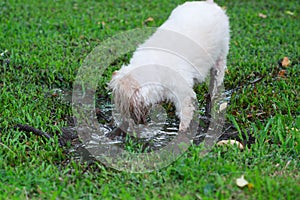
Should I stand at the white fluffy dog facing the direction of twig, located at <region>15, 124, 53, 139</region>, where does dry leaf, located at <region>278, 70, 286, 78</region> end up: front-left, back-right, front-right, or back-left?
back-right

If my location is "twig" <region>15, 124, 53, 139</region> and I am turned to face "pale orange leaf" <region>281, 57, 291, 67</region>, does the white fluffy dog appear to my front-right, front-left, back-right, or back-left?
front-right

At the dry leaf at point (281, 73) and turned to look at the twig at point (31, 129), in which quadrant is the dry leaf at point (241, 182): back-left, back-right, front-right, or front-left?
front-left

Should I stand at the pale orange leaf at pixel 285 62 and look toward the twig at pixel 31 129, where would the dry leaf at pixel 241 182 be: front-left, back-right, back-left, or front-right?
front-left

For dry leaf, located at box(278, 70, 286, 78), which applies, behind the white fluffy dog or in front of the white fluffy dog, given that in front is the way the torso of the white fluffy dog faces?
behind

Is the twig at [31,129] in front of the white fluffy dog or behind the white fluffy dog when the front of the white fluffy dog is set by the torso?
in front

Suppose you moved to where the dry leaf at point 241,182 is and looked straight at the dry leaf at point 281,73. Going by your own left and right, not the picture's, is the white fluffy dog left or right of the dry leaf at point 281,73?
left

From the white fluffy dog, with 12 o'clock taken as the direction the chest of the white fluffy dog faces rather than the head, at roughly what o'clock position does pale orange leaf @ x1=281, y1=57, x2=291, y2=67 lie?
The pale orange leaf is roughly at 6 o'clock from the white fluffy dog.

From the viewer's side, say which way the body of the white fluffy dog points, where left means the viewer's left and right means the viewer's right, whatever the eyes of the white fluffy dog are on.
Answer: facing the viewer and to the left of the viewer

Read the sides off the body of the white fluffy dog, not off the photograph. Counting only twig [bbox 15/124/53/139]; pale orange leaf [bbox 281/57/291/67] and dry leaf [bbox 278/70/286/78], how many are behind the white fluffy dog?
2

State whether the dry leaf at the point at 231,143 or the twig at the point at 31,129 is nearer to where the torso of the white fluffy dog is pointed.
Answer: the twig

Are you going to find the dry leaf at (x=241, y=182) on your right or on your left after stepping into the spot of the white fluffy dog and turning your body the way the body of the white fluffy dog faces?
on your left
